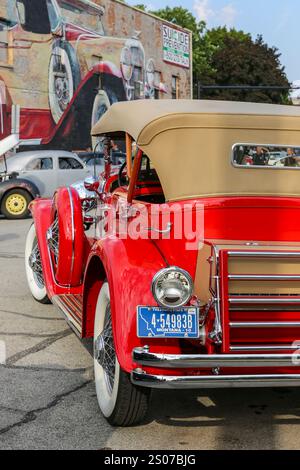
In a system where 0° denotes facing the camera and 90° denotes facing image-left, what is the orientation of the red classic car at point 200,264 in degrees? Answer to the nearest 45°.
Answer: approximately 135°

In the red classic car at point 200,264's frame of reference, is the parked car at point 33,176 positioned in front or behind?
in front

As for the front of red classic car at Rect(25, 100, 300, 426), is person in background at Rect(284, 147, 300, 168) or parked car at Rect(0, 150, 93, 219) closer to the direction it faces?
the parked car
